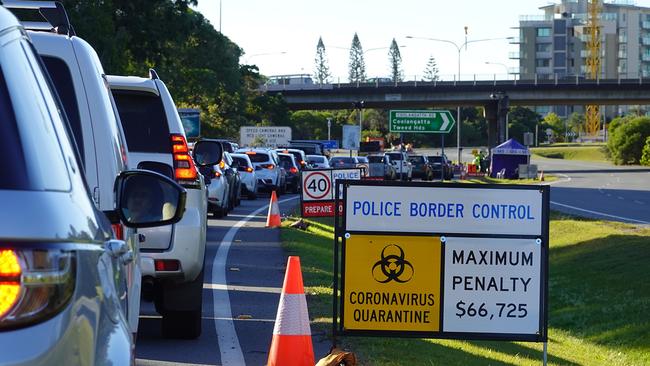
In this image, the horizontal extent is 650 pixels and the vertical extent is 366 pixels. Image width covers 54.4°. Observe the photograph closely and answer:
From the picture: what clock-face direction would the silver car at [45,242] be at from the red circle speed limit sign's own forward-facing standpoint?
The silver car is roughly at 12 o'clock from the red circle speed limit sign.

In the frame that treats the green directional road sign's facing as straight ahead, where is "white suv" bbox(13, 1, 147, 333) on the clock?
The white suv is roughly at 12 o'clock from the green directional road sign.

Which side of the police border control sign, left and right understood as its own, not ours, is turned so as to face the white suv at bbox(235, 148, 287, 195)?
back

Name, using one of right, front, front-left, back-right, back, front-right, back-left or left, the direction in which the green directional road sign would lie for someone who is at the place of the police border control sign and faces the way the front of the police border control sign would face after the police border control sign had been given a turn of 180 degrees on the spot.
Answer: front

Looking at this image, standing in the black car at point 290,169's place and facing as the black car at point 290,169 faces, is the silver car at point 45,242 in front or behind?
behind

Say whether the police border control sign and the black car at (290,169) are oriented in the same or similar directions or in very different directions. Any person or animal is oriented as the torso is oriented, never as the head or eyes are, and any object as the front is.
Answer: very different directions

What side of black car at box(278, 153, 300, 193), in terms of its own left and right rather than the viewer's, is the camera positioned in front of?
back

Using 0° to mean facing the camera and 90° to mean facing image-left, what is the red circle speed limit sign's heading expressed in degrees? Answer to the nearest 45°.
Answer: approximately 0°

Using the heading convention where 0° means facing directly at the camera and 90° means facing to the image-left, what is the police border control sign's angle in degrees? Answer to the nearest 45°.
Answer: approximately 0°

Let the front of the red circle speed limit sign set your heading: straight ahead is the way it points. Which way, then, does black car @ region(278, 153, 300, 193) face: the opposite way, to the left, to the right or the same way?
the opposite way

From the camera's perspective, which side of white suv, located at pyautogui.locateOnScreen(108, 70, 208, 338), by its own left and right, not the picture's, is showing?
back
